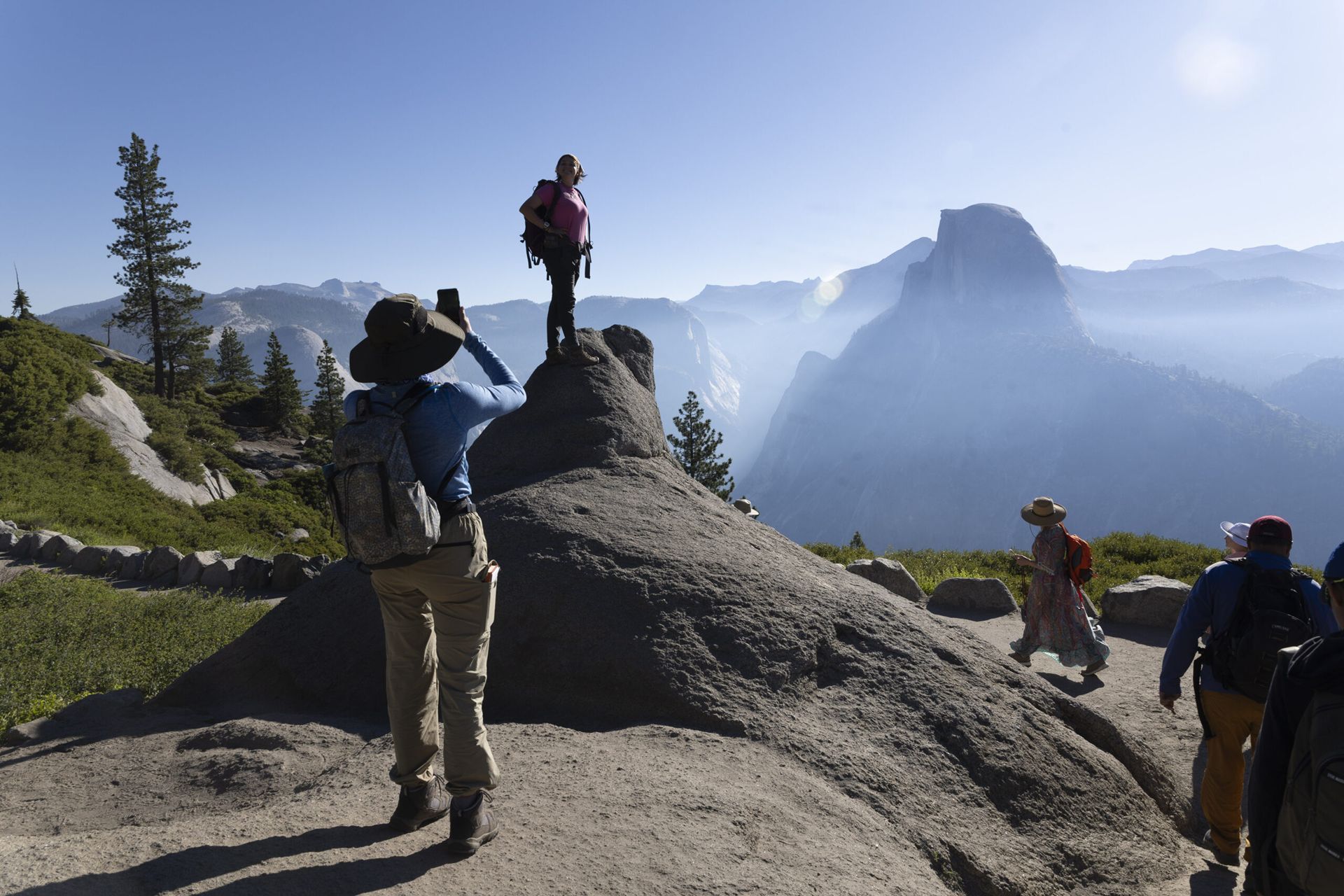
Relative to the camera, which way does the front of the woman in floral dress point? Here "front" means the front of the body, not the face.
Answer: to the viewer's left

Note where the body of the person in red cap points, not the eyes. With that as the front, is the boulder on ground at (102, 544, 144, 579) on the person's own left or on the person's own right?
on the person's own left

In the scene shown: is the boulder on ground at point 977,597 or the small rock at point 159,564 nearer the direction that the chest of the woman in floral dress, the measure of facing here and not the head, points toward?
the small rock

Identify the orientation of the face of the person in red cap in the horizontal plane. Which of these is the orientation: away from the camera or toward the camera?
away from the camera

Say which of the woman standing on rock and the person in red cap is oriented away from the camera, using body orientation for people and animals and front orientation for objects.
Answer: the person in red cap

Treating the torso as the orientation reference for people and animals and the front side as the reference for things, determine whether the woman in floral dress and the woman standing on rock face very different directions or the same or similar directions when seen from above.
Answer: very different directions

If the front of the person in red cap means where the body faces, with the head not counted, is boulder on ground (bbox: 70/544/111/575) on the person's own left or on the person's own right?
on the person's own left

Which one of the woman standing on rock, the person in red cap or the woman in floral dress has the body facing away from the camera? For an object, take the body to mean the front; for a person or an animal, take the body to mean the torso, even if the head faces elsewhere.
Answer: the person in red cap

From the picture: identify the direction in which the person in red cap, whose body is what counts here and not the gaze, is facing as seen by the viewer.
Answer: away from the camera
